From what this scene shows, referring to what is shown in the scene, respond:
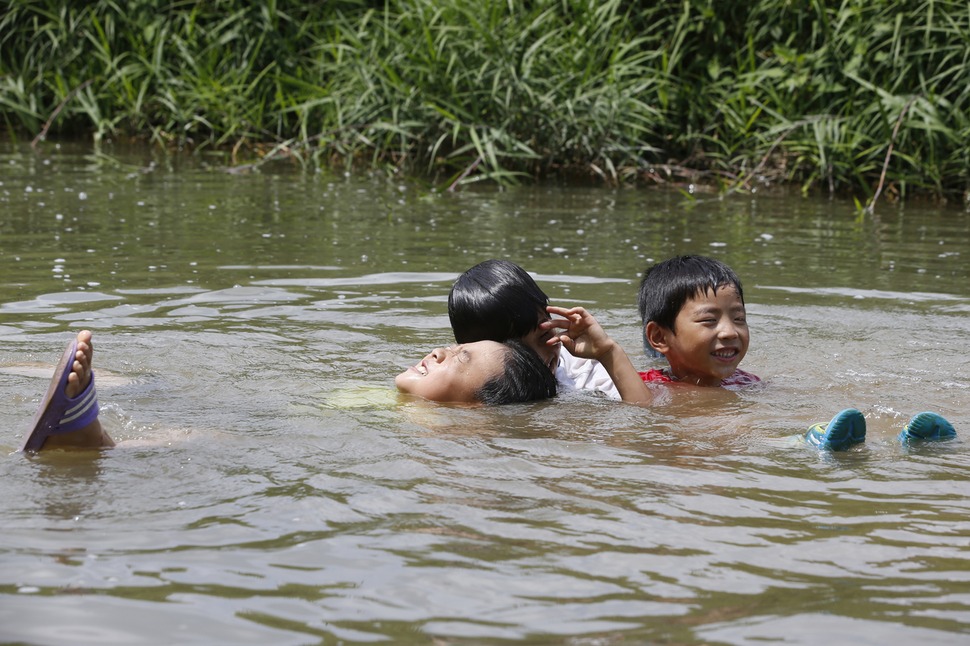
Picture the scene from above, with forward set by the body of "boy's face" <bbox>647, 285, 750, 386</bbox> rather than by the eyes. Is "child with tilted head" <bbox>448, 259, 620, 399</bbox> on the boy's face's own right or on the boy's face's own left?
on the boy's face's own right

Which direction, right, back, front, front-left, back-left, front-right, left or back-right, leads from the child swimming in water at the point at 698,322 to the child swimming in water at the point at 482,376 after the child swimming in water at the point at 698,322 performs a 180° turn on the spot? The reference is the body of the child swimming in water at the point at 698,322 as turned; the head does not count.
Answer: left

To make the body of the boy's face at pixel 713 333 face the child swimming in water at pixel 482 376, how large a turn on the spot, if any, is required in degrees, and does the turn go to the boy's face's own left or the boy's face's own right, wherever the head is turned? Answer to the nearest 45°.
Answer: approximately 90° to the boy's face's own right

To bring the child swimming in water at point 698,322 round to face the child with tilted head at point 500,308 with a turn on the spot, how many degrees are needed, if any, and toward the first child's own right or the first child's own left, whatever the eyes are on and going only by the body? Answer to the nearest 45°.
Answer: approximately 90° to the first child's own right
